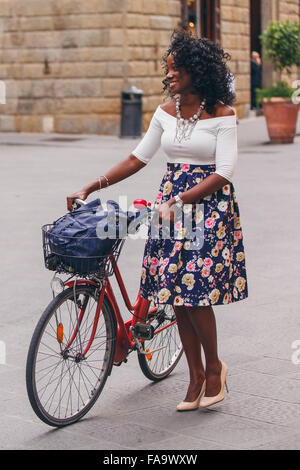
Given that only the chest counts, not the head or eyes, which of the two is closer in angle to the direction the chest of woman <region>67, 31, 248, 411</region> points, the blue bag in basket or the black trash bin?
the blue bag in basket

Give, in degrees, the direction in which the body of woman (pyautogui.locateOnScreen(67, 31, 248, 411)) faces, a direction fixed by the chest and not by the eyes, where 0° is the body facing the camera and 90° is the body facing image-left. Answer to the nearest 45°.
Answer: approximately 45°

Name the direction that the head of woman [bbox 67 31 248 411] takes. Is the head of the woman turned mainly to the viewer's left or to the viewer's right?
to the viewer's left

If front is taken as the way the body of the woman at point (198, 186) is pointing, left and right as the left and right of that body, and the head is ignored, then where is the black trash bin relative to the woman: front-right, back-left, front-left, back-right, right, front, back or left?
back-right

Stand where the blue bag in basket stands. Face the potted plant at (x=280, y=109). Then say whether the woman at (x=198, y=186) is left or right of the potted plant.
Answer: right

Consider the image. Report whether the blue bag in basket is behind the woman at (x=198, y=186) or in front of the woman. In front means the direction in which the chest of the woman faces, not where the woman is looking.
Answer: in front
